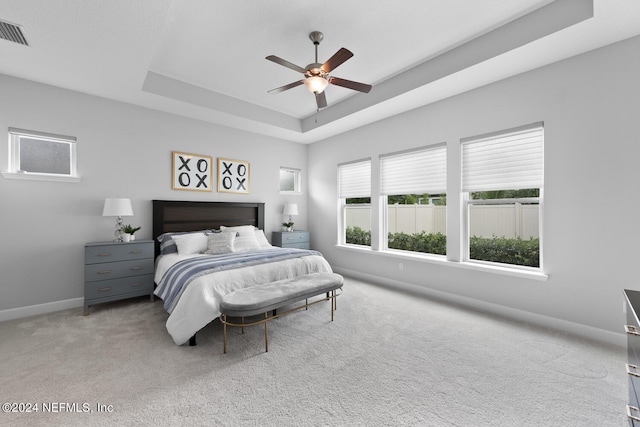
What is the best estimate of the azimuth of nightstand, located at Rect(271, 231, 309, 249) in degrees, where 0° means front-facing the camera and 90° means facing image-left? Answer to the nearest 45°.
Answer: approximately 315°

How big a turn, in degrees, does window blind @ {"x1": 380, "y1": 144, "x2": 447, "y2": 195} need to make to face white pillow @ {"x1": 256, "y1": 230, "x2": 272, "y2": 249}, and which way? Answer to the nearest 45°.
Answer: approximately 45° to its right

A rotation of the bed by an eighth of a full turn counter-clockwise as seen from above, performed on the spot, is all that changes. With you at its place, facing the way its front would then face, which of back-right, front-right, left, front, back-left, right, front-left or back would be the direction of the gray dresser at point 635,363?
front-right

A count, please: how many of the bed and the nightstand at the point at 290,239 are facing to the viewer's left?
0

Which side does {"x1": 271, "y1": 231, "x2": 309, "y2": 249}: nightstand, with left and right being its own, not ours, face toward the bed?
right

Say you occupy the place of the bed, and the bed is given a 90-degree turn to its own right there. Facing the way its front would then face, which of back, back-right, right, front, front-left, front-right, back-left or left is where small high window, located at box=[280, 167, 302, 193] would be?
back

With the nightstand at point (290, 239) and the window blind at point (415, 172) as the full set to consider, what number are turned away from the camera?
0

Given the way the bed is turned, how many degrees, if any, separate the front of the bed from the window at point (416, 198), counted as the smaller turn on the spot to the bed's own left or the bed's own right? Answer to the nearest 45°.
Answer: approximately 45° to the bed's own left

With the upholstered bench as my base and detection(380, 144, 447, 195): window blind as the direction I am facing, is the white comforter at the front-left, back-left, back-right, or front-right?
back-left

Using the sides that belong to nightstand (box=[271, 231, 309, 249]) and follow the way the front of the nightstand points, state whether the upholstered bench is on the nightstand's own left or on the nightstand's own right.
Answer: on the nightstand's own right

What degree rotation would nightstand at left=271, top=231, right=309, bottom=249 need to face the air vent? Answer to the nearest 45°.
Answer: approximately 90° to its right
